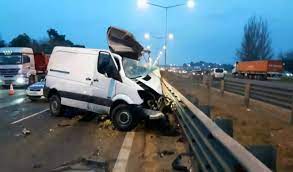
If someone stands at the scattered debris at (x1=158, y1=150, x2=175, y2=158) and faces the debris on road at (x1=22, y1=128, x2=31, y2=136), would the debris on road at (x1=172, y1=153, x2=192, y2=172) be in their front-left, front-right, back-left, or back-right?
back-left

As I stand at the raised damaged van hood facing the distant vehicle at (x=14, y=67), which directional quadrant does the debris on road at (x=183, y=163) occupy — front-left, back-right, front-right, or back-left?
back-left

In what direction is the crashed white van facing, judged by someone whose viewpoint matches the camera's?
facing the viewer and to the right of the viewer

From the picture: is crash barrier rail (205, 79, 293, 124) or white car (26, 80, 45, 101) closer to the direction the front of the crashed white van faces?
the crash barrier rail

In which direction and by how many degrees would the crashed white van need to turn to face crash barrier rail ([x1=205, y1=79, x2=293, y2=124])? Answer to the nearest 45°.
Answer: approximately 45° to its left

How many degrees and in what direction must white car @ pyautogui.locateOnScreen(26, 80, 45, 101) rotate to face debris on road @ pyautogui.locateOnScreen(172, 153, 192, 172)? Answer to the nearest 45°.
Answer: approximately 45° to its left

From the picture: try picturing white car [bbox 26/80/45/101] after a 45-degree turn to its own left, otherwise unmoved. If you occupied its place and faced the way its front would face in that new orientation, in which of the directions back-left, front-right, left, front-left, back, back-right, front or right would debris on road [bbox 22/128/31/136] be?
front

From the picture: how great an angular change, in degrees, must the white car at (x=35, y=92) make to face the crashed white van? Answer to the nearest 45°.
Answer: approximately 45° to its left

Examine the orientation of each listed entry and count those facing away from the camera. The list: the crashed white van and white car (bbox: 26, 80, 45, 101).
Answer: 0

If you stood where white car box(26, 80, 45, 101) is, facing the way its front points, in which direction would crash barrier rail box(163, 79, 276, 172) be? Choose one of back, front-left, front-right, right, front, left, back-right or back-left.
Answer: front-left

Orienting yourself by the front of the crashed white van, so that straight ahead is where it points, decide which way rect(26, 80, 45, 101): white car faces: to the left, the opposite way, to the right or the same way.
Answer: to the right

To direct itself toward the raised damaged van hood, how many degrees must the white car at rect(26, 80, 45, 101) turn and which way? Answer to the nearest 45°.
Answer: approximately 90° to its left

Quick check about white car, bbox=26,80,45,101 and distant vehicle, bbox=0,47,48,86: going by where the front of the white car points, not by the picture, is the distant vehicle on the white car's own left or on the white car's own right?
on the white car's own right

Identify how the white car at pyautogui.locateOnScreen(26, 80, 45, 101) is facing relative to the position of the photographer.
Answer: facing the viewer and to the left of the viewer

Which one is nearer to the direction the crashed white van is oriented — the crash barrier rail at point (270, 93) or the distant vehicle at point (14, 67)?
the crash barrier rail

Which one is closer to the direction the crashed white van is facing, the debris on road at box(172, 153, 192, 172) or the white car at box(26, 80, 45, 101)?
the debris on road

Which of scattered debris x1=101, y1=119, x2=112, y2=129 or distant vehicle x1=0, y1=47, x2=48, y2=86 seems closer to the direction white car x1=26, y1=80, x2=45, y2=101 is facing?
the scattered debris

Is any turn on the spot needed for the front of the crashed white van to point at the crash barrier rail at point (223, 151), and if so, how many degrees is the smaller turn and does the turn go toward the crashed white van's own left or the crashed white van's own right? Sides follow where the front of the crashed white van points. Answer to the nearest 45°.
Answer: approximately 45° to the crashed white van's own right

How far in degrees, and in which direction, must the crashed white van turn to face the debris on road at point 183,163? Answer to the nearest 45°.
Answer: approximately 45° to its right
